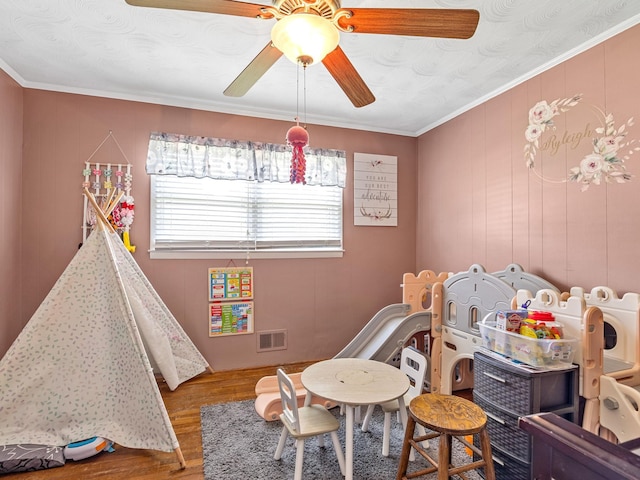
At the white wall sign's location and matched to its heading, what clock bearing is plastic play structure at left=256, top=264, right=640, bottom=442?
The plastic play structure is roughly at 11 o'clock from the white wall sign.

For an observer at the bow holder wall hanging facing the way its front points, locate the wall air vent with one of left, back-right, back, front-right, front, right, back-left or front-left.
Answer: left

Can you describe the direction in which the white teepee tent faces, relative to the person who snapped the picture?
facing the viewer and to the right of the viewer

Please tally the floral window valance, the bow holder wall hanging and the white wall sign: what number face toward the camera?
3

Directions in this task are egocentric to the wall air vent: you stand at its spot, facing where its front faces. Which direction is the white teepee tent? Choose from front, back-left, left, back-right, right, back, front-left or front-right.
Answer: front-right

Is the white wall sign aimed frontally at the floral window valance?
no

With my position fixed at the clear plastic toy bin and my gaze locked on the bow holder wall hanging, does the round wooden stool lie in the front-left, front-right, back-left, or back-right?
front-left

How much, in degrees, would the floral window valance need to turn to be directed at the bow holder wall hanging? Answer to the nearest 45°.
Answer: approximately 90° to its right

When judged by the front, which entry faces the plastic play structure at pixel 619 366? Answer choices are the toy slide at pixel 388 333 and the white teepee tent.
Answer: the white teepee tent

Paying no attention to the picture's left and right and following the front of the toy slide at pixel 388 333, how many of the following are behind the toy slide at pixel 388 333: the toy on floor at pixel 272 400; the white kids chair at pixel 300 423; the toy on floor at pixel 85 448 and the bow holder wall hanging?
0

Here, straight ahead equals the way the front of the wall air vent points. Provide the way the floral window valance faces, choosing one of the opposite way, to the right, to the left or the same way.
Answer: the same way

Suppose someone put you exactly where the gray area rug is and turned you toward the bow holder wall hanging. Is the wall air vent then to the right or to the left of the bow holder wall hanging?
right

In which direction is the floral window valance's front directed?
toward the camera

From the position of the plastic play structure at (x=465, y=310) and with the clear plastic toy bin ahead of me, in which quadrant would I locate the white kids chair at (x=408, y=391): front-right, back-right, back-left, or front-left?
front-right

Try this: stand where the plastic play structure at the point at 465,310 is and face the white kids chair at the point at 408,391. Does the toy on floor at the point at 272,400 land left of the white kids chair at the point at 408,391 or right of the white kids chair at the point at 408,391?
right

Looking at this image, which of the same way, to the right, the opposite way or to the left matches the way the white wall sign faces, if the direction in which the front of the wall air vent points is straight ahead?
the same way

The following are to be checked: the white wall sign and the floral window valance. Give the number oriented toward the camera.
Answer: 2

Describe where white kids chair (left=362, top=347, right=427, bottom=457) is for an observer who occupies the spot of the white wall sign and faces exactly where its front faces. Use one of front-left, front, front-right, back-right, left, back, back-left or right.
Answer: front
